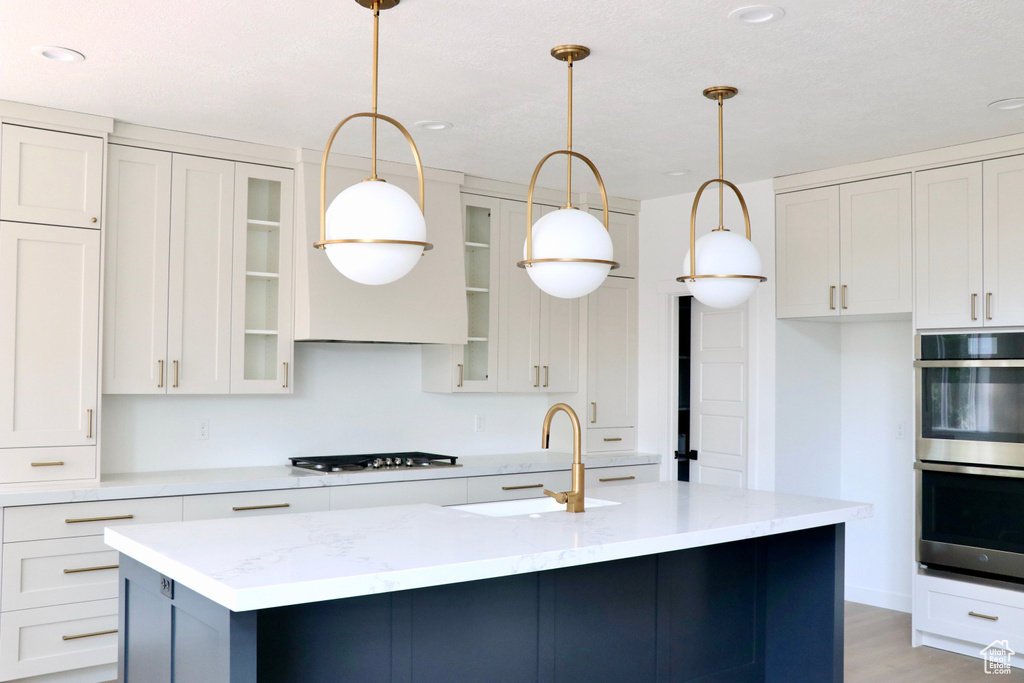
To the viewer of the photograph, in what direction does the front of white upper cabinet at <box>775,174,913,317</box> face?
facing the viewer and to the left of the viewer

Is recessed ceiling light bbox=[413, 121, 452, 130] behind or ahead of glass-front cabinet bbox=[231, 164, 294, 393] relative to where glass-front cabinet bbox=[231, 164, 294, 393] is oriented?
ahead

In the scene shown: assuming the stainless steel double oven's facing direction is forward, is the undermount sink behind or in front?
in front

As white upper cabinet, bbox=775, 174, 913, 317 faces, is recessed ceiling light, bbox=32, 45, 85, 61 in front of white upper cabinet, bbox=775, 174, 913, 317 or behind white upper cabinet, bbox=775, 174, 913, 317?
in front

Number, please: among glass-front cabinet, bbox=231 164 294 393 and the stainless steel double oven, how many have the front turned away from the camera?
0

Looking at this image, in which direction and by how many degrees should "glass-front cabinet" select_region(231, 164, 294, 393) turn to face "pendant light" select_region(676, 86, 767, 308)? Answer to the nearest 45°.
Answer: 0° — it already faces it

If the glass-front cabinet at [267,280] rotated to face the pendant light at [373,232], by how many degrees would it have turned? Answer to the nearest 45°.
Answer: approximately 45° to its right

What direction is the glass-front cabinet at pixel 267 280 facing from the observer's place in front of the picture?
facing the viewer and to the right of the viewer

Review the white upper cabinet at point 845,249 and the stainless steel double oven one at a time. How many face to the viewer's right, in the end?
0

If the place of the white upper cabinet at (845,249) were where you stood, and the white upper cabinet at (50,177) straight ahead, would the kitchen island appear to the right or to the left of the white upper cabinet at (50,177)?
left

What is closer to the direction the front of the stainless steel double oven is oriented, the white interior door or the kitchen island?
the kitchen island
